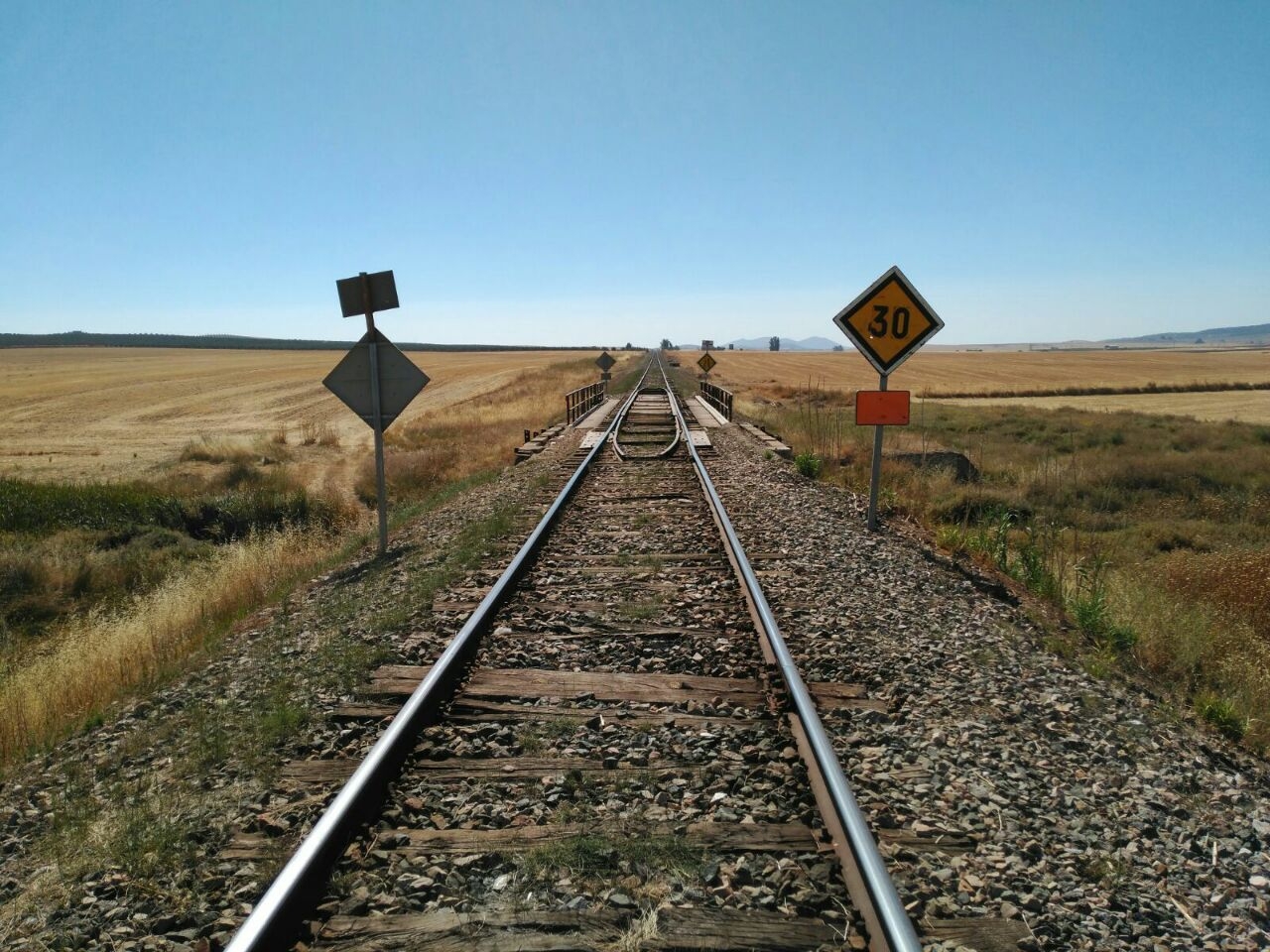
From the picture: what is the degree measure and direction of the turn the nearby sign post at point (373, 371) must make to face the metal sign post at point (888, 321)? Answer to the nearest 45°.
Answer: approximately 90° to its right

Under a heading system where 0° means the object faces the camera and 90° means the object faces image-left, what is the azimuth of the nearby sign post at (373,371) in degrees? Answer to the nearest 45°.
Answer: approximately 180°

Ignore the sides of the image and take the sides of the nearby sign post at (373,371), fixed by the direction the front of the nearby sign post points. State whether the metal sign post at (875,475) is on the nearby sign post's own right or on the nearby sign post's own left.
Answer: on the nearby sign post's own right
